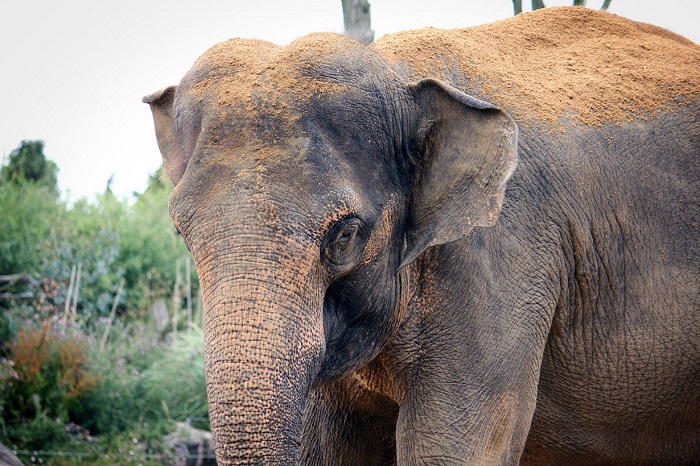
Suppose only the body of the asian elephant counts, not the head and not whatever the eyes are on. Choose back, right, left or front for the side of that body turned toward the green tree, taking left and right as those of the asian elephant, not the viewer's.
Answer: right

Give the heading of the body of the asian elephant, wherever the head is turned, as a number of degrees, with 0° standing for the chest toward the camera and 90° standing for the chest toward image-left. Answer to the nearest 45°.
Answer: approximately 45°

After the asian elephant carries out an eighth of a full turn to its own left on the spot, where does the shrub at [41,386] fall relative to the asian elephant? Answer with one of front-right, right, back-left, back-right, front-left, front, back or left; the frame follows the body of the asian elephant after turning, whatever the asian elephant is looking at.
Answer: back-right

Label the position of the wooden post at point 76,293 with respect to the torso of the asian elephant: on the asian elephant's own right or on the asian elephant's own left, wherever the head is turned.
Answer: on the asian elephant's own right

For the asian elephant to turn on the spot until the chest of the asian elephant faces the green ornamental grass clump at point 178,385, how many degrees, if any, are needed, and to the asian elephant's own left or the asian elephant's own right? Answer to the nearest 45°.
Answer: approximately 90° to the asian elephant's own right

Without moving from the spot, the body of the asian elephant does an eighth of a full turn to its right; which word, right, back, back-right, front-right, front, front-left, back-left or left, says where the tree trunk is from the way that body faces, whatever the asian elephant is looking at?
right

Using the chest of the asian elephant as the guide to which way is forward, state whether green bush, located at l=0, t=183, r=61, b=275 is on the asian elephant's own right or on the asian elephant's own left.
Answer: on the asian elephant's own right
